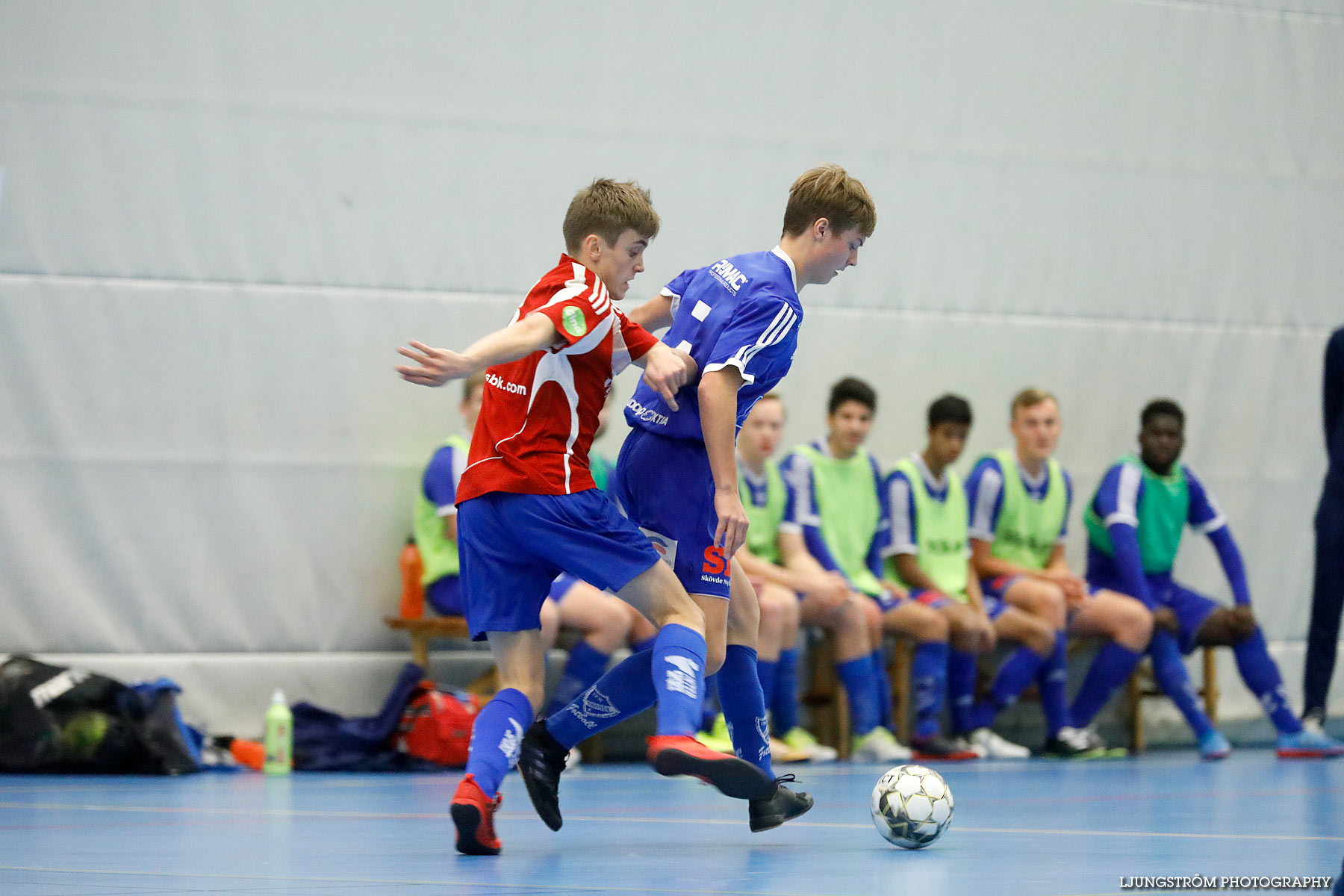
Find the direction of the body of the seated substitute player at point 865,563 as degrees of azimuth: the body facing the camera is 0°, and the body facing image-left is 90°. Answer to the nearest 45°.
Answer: approximately 315°

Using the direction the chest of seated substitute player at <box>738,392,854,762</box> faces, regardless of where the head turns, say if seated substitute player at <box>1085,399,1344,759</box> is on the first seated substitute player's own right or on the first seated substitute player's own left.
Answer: on the first seated substitute player's own left

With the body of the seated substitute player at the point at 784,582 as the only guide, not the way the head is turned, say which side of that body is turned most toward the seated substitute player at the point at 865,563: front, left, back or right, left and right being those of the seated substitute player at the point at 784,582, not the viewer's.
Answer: left

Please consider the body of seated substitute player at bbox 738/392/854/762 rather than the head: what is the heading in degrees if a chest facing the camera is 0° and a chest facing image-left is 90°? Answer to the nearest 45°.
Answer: approximately 315°

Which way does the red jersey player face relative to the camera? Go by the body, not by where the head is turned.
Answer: to the viewer's right

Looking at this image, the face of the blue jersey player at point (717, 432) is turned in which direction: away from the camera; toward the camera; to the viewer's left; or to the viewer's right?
to the viewer's right

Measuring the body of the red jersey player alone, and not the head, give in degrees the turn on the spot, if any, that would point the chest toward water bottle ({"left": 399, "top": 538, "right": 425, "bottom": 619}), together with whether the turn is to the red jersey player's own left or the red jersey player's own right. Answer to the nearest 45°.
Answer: approximately 90° to the red jersey player's own left
